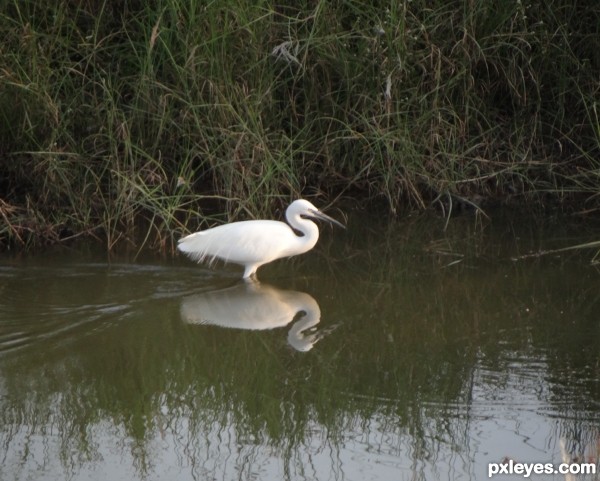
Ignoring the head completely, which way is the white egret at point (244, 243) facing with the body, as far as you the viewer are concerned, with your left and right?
facing to the right of the viewer
